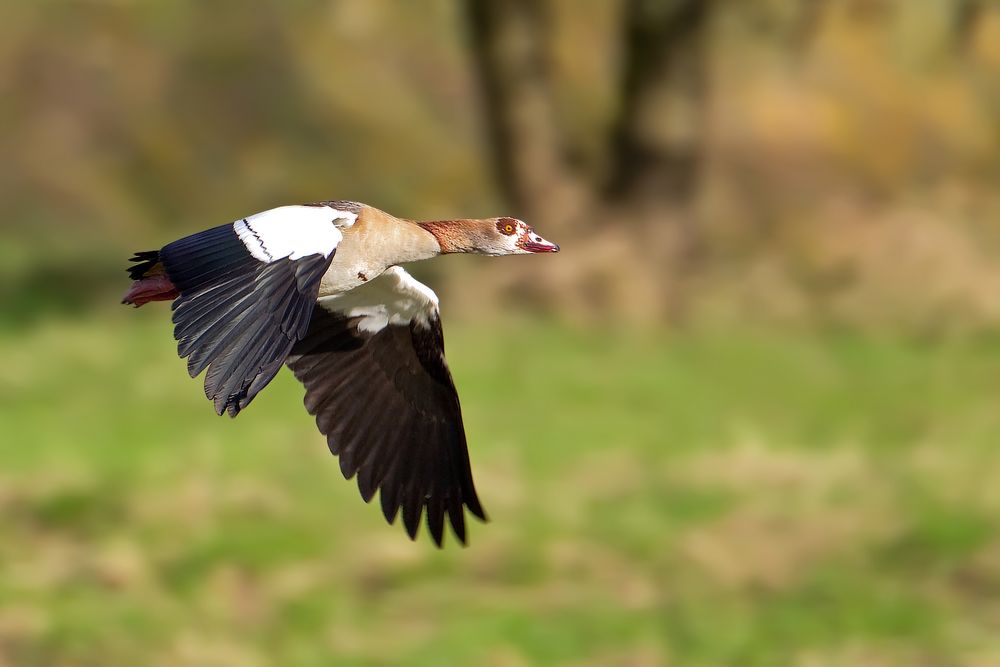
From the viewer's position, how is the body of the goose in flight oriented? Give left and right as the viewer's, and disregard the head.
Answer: facing to the right of the viewer
